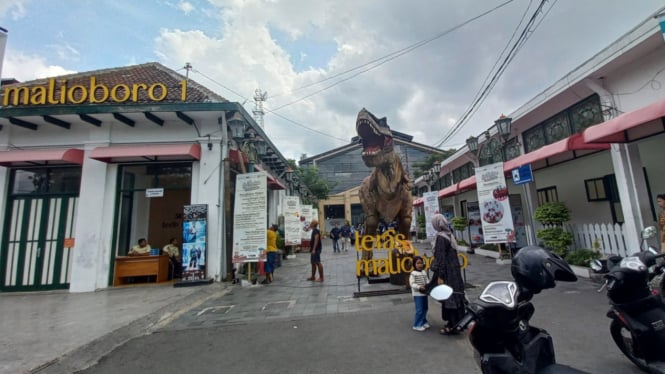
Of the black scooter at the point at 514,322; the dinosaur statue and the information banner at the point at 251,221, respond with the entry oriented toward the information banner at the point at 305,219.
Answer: the black scooter

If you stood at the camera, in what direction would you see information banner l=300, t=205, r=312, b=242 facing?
facing the viewer

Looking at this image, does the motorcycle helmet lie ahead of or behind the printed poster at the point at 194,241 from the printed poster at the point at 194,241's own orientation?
ahead

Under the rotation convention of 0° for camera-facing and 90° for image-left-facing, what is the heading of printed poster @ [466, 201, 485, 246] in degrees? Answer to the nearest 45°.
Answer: approximately 0°

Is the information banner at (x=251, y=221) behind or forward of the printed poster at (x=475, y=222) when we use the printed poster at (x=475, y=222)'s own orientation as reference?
forward

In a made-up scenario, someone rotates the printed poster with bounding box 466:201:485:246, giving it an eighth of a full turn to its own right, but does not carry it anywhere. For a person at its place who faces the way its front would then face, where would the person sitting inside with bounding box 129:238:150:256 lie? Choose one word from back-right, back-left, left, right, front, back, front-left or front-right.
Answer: front

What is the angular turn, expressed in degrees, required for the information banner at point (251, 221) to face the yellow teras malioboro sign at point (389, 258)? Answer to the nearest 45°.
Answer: approximately 45° to its left

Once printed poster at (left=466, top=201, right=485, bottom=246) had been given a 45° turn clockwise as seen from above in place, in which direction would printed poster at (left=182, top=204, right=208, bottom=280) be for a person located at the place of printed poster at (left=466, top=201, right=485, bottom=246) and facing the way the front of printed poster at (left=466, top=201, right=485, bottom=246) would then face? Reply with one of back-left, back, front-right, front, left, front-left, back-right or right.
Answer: front

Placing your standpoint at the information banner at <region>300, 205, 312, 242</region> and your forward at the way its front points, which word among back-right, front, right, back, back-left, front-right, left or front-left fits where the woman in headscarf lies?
front

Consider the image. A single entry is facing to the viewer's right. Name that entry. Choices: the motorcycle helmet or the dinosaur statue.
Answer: the motorcycle helmet

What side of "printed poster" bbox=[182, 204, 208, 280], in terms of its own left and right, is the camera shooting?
front
